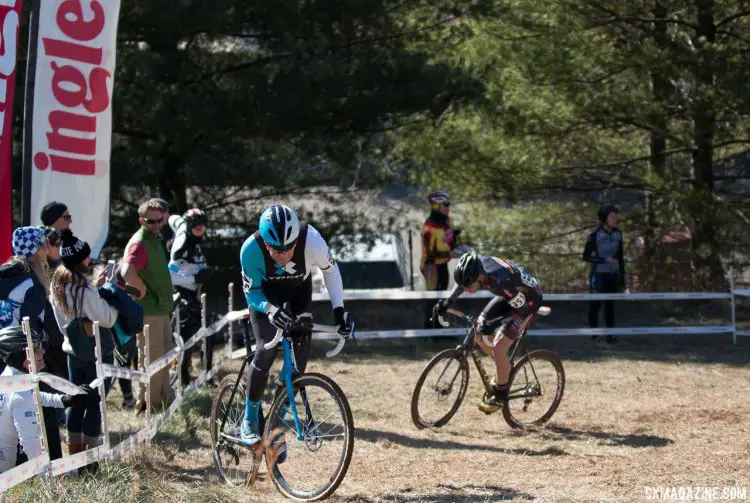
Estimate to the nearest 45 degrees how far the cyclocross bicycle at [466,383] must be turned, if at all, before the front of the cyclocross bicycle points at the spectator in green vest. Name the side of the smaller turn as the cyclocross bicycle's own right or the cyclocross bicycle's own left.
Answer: approximately 45° to the cyclocross bicycle's own right

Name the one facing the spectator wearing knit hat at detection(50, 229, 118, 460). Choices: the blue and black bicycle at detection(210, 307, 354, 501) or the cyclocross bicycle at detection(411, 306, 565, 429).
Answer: the cyclocross bicycle

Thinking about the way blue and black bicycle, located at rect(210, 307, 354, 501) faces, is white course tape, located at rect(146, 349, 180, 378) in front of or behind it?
behind

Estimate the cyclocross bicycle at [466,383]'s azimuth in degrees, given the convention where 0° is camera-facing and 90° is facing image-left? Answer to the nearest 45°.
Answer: approximately 45°

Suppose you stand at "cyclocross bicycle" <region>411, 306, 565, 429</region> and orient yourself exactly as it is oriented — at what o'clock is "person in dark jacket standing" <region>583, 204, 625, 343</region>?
The person in dark jacket standing is roughly at 5 o'clock from the cyclocross bicycle.

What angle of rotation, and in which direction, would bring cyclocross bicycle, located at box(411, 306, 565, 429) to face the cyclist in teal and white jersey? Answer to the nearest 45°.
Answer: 0° — it already faces them

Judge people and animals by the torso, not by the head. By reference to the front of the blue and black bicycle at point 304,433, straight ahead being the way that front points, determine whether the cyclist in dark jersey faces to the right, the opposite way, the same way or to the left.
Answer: to the right

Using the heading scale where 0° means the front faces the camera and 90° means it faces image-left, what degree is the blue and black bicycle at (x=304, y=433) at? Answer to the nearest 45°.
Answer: approximately 315°
